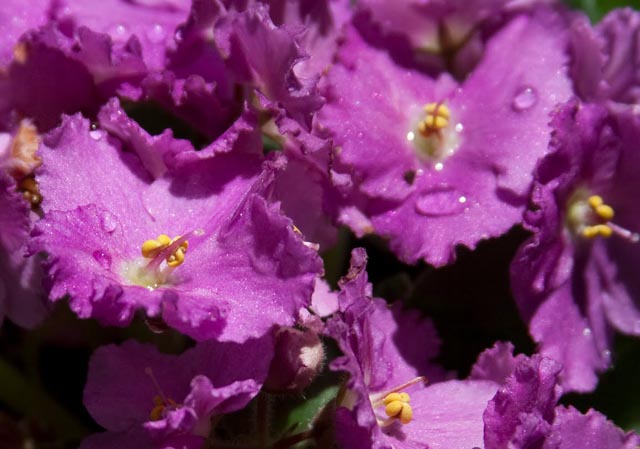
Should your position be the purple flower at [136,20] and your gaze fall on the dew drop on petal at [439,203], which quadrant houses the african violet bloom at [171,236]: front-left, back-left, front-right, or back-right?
front-right

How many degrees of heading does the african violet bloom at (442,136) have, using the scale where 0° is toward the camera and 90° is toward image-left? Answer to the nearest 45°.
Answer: approximately 0°

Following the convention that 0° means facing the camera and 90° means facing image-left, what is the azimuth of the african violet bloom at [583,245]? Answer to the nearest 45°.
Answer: approximately 315°

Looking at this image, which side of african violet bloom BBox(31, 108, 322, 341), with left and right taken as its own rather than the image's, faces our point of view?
front

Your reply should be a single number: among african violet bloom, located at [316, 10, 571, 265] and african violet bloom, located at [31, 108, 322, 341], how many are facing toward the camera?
2

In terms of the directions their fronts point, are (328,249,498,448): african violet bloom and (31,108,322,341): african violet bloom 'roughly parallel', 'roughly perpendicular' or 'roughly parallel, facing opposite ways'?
roughly parallel

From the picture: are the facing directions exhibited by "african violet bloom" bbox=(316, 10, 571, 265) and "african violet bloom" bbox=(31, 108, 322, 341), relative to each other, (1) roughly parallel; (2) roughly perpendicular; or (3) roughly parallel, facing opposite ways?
roughly parallel

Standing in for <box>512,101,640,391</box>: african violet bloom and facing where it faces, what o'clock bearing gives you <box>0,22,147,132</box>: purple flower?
The purple flower is roughly at 4 o'clock from the african violet bloom.

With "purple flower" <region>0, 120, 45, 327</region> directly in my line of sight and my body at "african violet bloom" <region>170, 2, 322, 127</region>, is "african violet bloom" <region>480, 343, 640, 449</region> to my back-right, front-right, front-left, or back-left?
back-left
